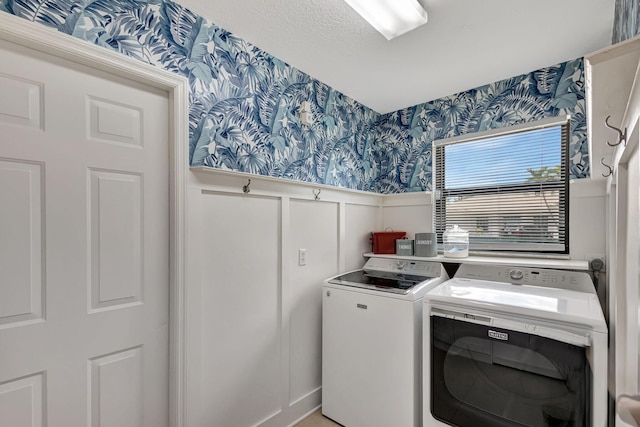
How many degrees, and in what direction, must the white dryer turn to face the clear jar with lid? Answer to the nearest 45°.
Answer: approximately 135° to its right

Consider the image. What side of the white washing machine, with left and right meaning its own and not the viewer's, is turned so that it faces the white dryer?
left

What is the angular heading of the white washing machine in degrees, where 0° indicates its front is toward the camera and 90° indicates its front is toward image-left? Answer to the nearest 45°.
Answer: approximately 45°

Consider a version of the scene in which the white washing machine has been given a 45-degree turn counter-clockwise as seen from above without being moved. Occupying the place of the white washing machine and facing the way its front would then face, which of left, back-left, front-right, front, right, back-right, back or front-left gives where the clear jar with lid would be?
back-left

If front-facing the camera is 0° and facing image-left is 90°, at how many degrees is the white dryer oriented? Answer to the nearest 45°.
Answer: approximately 0°

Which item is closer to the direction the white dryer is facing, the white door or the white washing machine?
the white door

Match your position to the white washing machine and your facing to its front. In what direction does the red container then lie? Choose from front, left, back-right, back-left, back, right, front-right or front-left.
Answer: back-right

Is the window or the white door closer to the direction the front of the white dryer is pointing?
the white door

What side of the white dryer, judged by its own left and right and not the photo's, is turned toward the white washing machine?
right
